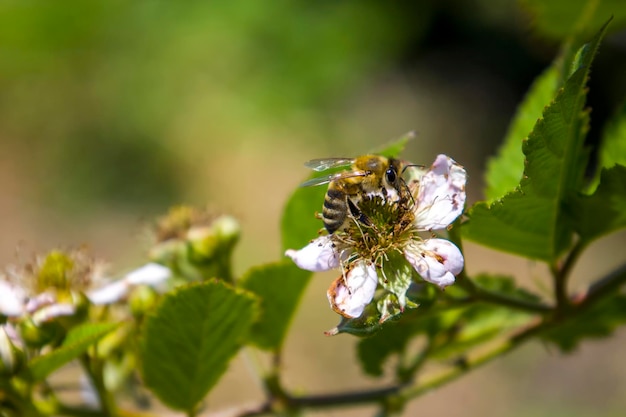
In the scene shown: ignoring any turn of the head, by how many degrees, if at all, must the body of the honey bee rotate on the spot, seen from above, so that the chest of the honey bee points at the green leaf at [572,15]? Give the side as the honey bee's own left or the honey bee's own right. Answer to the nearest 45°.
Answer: approximately 45° to the honey bee's own left

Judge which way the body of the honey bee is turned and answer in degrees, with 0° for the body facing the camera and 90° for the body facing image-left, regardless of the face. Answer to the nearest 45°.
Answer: approximately 270°
